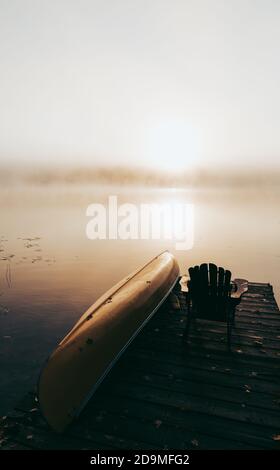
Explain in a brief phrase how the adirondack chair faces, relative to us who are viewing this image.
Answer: facing away from the viewer and to the right of the viewer
